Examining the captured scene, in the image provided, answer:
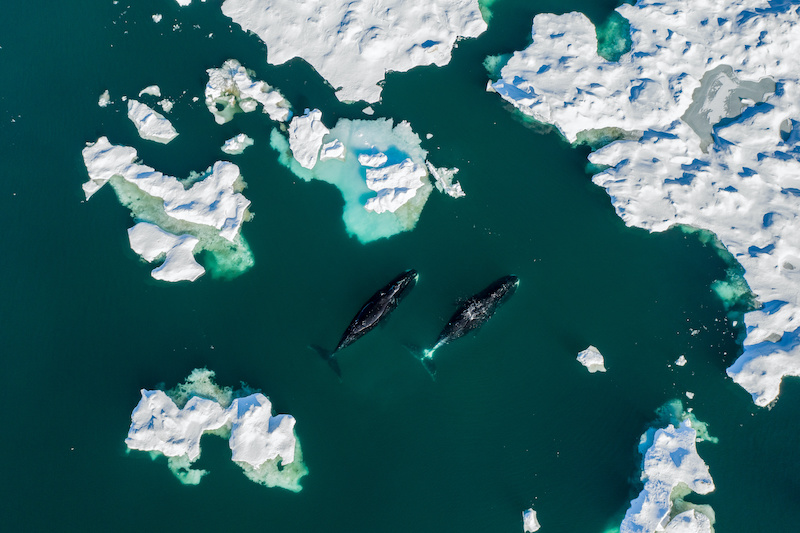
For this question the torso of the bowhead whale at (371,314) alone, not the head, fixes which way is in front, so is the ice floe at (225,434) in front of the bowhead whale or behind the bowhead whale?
behind

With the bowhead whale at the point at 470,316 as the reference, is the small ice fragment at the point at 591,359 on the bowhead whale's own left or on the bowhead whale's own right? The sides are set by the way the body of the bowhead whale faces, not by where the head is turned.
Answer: on the bowhead whale's own right

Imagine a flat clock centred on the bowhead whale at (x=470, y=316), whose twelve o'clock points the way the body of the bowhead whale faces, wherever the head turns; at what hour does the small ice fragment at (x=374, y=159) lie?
The small ice fragment is roughly at 9 o'clock from the bowhead whale.

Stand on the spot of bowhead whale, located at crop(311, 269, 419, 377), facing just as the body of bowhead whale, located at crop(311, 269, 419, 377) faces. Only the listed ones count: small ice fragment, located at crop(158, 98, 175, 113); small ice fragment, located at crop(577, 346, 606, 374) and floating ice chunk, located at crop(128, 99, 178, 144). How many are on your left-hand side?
2

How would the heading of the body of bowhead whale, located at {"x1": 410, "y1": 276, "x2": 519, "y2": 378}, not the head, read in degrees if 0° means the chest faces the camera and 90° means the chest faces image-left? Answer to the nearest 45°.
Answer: approximately 225°

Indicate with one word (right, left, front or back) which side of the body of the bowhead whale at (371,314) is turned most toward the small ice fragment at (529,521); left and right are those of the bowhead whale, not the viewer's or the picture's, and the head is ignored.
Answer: right

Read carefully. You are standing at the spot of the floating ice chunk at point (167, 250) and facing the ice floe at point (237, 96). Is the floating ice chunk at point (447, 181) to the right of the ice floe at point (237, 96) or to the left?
right

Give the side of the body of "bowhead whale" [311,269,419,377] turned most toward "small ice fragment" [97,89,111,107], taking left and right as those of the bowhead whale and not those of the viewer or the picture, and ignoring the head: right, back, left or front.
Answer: left

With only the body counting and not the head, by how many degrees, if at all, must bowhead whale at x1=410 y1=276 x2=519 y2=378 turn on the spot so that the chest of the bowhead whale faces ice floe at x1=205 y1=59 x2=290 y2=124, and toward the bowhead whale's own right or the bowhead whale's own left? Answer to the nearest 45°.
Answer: approximately 90° to the bowhead whale's own left

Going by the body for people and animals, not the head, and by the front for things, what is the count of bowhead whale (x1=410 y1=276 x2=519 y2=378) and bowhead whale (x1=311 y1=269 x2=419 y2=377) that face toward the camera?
0

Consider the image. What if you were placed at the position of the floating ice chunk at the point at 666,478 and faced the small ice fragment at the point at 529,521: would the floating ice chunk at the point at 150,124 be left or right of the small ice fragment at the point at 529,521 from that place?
right

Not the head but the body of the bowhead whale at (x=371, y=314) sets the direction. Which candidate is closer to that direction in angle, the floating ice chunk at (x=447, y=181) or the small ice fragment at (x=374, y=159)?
the floating ice chunk

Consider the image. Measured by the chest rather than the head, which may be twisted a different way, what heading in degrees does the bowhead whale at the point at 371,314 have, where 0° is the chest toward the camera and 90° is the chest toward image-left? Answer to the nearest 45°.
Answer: approximately 225°

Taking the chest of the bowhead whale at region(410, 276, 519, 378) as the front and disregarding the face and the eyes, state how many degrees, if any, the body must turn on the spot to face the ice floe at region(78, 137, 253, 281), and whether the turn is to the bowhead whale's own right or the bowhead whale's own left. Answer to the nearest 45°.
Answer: approximately 135° to the bowhead whale's own left

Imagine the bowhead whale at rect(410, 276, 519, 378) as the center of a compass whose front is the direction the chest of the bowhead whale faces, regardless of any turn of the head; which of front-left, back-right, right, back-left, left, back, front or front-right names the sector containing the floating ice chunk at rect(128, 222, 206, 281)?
back-left

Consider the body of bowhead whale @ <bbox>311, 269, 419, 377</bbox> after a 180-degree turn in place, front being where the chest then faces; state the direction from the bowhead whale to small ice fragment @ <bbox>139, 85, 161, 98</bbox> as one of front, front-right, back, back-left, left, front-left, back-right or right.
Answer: right

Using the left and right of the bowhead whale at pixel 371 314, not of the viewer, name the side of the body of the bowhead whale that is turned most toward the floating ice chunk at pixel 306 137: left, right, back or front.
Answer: left
